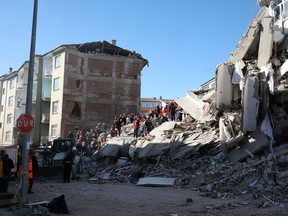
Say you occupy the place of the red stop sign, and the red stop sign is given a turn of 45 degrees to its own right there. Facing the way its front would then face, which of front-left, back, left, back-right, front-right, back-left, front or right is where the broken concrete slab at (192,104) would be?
back

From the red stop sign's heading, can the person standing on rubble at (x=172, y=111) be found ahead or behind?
behind

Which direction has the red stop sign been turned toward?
toward the camera

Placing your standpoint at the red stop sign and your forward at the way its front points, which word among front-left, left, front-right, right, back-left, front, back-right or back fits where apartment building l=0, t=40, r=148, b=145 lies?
back

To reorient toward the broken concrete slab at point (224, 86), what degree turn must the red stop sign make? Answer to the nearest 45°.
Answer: approximately 135° to its left

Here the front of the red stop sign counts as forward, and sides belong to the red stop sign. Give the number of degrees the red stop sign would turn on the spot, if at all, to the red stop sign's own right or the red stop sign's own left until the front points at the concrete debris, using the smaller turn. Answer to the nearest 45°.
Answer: approximately 135° to the red stop sign's own left

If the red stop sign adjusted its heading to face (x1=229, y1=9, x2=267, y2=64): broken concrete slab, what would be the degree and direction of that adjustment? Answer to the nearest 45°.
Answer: approximately 135° to its left
